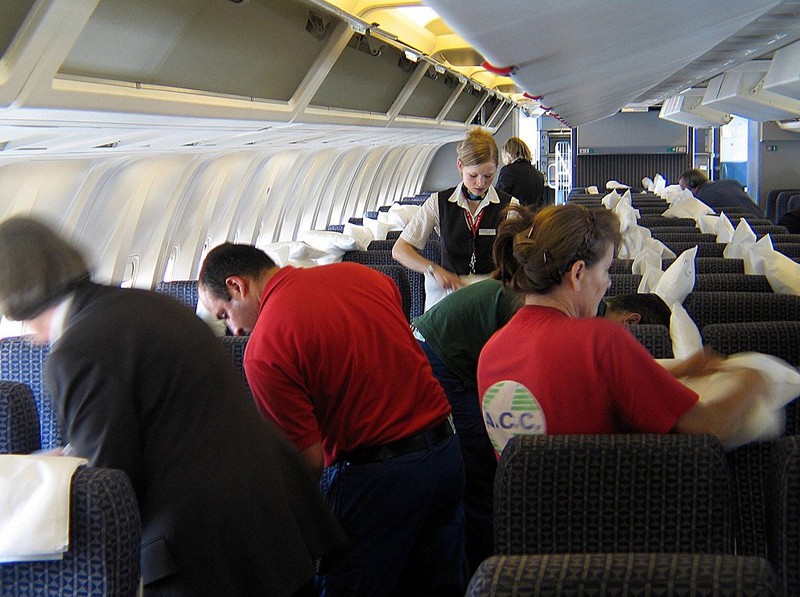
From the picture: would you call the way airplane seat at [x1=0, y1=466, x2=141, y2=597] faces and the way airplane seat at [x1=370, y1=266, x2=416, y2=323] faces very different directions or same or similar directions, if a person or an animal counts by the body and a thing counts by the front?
same or similar directions

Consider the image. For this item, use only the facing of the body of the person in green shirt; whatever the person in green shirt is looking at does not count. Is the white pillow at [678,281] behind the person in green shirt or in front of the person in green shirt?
in front

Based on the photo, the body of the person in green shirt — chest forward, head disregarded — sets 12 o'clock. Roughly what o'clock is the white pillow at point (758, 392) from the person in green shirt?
The white pillow is roughly at 2 o'clock from the person in green shirt.

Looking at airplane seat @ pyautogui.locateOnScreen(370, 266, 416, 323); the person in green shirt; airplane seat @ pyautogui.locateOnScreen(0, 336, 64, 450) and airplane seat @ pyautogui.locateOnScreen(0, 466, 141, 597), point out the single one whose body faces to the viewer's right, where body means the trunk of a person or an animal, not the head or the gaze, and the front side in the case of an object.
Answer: the person in green shirt

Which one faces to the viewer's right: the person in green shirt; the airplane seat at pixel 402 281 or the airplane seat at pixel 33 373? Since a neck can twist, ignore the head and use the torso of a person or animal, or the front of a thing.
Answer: the person in green shirt

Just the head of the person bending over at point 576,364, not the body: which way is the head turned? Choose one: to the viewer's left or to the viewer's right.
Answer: to the viewer's right

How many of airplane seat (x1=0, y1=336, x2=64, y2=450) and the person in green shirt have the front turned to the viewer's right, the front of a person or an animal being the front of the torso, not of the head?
1

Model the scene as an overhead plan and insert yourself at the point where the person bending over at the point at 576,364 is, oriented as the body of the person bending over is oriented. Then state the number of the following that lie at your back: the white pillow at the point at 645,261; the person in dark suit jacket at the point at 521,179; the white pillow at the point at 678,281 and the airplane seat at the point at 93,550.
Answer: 1

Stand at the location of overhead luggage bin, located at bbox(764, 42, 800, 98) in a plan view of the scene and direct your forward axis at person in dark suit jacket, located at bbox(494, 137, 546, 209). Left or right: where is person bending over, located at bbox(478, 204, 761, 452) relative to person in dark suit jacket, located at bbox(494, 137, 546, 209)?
left

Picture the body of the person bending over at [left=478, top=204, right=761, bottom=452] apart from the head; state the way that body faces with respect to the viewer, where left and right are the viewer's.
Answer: facing away from the viewer and to the right of the viewer

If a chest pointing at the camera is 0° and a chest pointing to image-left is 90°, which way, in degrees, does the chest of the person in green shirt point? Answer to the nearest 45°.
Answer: approximately 270°

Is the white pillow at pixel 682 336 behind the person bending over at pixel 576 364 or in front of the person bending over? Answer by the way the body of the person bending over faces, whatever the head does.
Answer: in front
